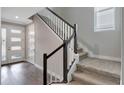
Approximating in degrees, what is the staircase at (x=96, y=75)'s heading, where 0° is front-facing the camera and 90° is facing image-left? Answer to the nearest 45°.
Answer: approximately 45°

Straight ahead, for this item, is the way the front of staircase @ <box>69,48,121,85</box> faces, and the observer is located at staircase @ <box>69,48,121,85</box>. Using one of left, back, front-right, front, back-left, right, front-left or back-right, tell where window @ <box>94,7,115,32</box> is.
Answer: back-right

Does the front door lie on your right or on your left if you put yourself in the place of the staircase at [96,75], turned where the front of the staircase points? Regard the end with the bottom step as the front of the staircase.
on your right
